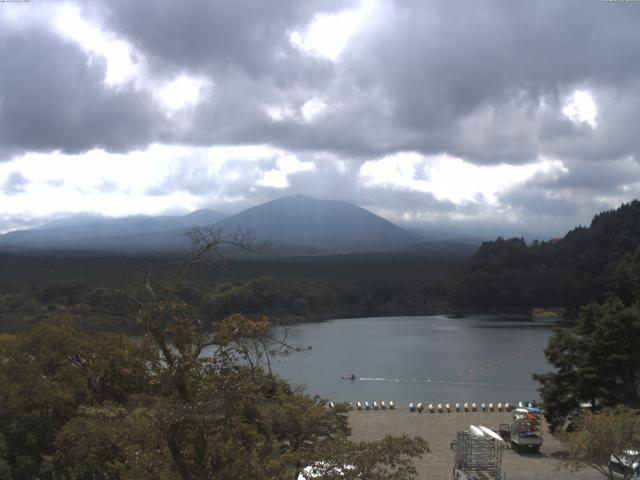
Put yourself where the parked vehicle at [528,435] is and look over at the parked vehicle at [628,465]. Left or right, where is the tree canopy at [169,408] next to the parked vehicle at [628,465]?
right
